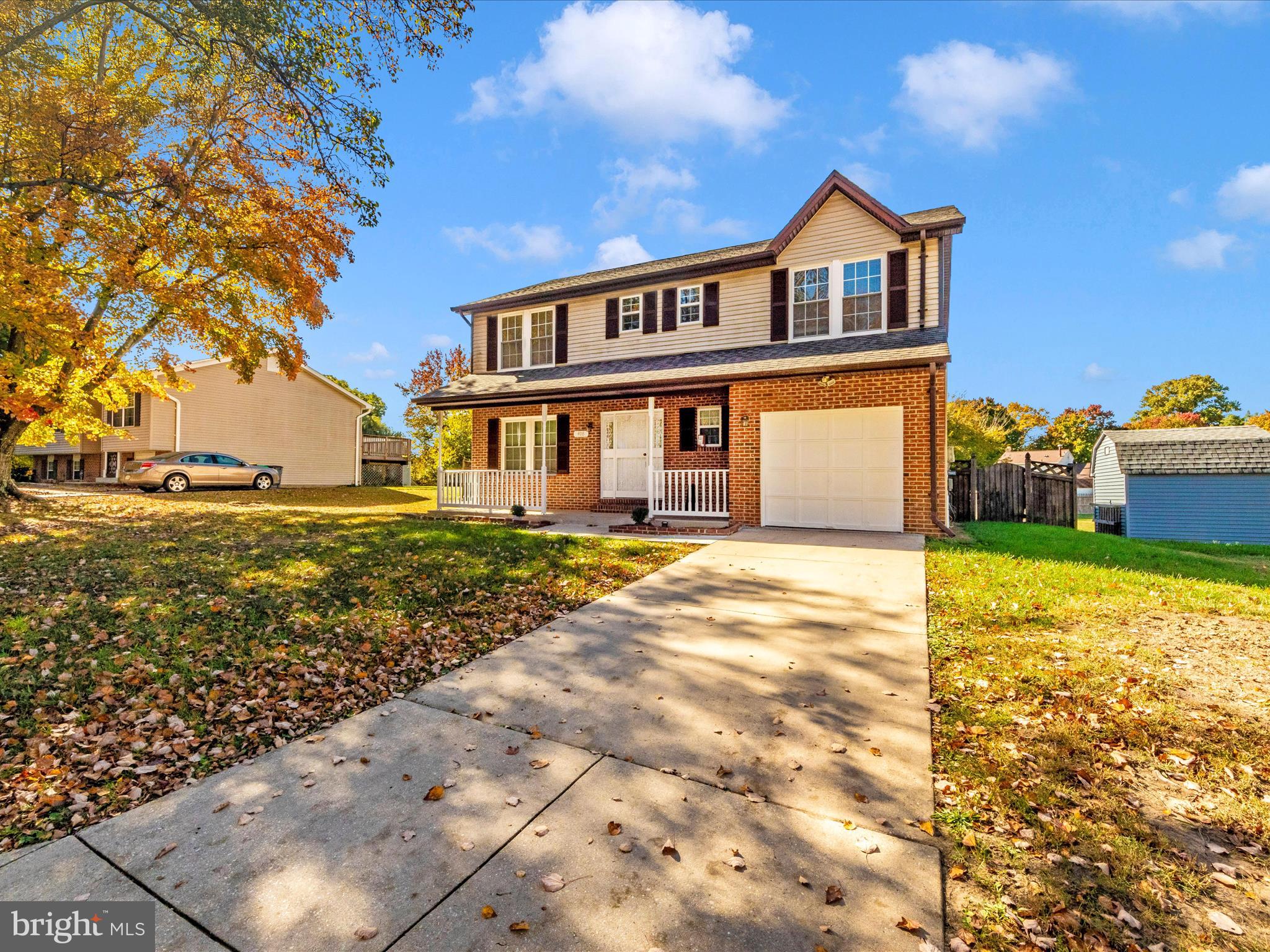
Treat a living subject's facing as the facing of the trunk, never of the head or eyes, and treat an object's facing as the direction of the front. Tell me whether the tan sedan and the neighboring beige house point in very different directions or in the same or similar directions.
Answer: very different directions

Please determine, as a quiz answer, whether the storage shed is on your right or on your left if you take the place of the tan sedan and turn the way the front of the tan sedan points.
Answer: on your right

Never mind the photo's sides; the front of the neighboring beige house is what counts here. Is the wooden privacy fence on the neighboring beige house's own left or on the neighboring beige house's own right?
on the neighboring beige house's own left

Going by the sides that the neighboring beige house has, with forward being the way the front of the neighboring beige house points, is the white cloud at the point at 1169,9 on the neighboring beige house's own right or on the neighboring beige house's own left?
on the neighboring beige house's own left

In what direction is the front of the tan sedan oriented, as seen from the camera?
facing away from the viewer and to the right of the viewer

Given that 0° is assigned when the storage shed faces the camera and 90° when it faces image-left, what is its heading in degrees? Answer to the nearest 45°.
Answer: approximately 90°

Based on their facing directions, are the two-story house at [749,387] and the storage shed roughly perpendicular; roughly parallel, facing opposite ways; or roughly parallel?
roughly perpendicular

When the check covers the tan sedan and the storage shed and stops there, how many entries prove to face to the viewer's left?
1
